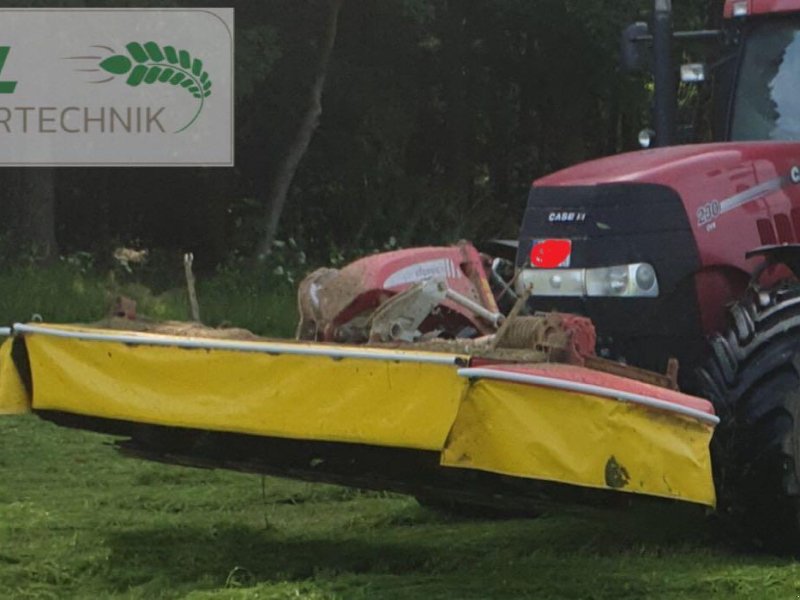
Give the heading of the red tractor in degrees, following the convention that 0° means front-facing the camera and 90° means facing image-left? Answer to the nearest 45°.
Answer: approximately 45°
